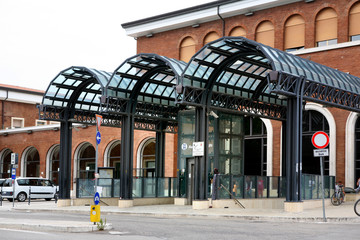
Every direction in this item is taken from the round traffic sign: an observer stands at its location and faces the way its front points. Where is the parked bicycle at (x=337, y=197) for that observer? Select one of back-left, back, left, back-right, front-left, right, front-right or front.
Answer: back

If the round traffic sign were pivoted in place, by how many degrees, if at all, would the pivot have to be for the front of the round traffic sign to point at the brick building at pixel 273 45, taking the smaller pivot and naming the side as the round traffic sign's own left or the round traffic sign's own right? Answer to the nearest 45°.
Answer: approximately 180°

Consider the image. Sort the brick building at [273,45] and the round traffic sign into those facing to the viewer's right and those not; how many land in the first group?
0

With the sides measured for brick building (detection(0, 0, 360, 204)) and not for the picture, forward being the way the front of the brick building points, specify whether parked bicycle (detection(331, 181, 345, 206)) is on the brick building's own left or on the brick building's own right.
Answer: on the brick building's own left

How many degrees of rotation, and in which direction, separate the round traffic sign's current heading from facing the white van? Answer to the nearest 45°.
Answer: approximately 135° to its right

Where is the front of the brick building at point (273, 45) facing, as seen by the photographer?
facing the viewer and to the left of the viewer

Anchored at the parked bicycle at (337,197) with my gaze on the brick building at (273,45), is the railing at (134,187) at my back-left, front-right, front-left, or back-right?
front-left

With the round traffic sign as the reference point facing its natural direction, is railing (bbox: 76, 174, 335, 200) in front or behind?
behind

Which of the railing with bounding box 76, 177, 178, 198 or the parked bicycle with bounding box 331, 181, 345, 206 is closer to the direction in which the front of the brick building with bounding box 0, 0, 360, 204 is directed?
the railing

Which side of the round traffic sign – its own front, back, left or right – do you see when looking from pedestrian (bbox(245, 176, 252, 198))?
back

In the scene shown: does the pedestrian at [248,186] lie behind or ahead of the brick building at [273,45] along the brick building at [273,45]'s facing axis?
ahead

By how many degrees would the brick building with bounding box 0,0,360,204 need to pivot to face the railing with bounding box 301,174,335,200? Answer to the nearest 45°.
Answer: approximately 45° to its left

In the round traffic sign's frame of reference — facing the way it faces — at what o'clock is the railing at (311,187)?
The railing is roughly at 6 o'clock from the round traffic sign.

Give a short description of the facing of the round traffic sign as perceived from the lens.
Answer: facing the viewer
